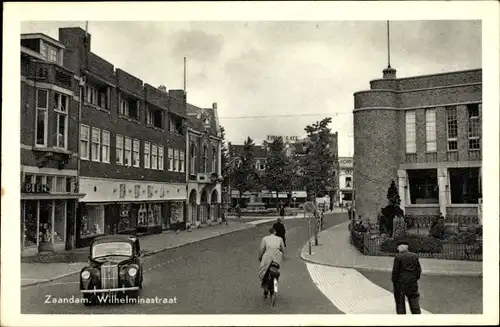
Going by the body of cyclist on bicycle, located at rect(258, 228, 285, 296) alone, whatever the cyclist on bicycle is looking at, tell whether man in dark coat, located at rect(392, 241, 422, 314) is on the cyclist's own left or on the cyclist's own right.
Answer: on the cyclist's own right

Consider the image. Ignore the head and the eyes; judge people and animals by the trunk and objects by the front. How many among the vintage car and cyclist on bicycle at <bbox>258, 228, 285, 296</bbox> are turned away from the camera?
1

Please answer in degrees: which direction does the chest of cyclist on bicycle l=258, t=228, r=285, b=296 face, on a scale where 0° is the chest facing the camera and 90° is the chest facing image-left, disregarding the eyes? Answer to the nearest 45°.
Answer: approximately 180°

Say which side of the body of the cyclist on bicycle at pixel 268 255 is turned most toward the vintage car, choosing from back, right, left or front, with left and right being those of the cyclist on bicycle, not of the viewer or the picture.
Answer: left

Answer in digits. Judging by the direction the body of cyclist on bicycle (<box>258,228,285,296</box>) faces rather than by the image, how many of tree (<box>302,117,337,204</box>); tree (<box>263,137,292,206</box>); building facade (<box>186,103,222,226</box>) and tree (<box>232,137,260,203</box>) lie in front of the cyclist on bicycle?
4

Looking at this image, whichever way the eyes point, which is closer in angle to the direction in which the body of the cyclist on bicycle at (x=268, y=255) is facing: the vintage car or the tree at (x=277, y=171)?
the tree

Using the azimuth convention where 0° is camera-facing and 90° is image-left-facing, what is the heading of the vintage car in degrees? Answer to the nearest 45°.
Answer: approximately 0°

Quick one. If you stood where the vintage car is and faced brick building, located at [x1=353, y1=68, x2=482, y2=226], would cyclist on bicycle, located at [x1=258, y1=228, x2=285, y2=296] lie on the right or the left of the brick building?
right

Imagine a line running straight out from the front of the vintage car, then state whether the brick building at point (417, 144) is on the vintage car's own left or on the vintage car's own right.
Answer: on the vintage car's own left

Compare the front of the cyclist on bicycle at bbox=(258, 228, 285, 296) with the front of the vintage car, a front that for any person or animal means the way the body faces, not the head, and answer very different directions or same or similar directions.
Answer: very different directions
